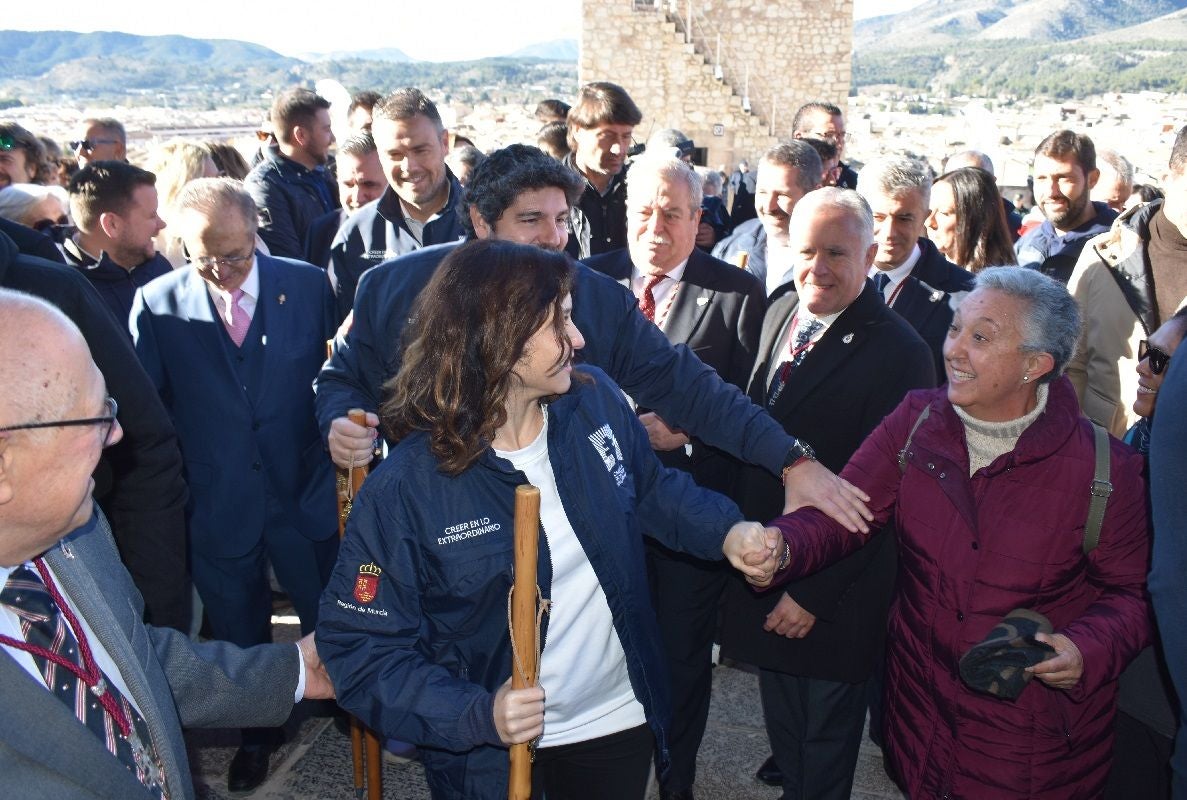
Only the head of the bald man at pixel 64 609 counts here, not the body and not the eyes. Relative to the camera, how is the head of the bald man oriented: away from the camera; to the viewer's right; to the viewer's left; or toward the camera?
to the viewer's right

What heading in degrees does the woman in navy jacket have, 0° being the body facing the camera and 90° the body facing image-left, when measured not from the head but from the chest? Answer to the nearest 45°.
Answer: approximately 315°

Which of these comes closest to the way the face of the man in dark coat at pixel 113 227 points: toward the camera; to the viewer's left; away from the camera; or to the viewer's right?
to the viewer's right

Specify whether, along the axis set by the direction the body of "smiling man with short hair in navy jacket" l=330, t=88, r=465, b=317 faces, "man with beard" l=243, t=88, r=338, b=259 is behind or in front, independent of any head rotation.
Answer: behind
